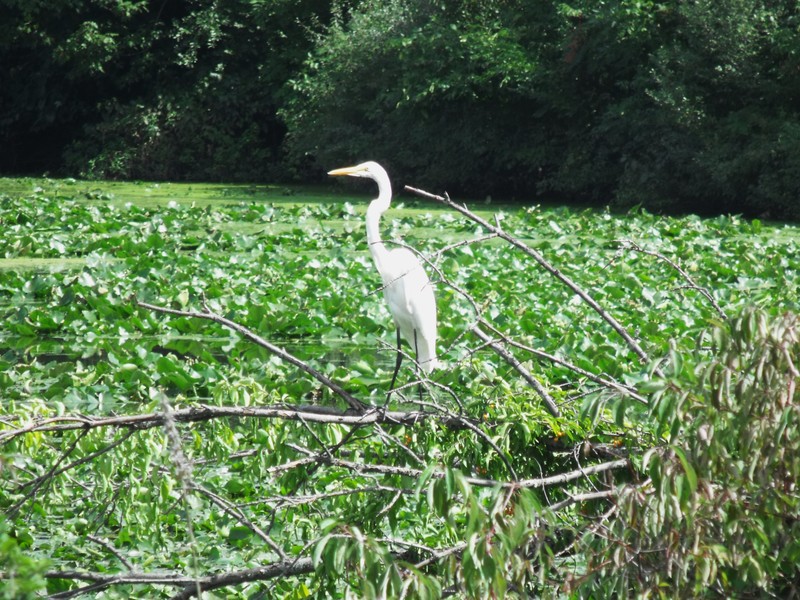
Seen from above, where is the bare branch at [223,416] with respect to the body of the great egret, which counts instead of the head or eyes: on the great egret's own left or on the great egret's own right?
on the great egret's own left

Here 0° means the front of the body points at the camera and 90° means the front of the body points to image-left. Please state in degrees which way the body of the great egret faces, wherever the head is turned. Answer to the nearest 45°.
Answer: approximately 90°

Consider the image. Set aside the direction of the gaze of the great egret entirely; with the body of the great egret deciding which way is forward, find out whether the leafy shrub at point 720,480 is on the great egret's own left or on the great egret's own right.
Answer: on the great egret's own left

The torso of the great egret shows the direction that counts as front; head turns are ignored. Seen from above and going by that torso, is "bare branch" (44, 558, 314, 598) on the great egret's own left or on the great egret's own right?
on the great egret's own left

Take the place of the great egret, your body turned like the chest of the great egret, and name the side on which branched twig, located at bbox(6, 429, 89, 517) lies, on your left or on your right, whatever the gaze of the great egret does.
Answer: on your left

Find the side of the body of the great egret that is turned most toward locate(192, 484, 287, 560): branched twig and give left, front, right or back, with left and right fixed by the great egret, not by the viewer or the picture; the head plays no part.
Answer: left

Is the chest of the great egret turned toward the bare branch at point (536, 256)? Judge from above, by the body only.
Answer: no
